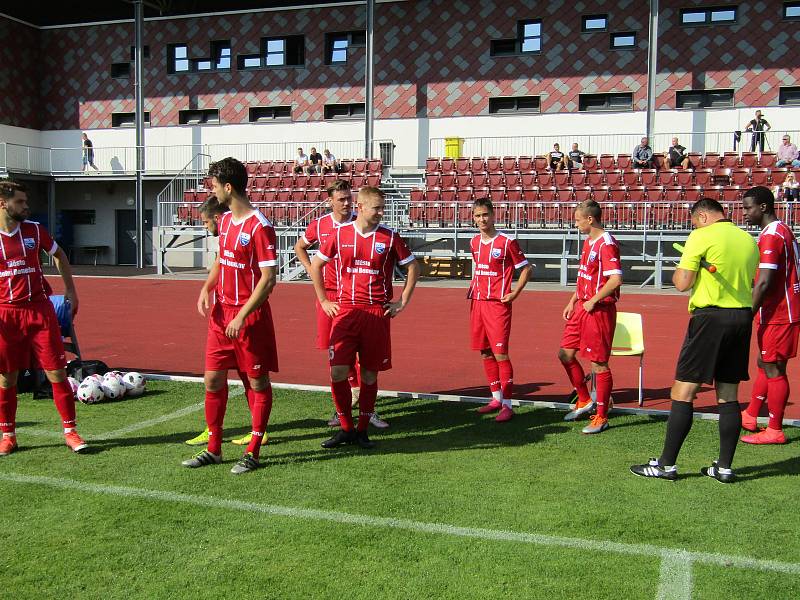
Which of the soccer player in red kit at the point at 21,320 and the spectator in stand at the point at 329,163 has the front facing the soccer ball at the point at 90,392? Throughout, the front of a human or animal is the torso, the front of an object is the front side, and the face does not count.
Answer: the spectator in stand

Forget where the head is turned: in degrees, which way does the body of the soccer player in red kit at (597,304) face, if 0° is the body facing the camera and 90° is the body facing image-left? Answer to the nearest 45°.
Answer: approximately 45°

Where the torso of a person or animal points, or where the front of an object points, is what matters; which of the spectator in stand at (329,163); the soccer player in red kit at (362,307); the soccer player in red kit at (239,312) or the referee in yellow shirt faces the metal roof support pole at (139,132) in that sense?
the referee in yellow shirt

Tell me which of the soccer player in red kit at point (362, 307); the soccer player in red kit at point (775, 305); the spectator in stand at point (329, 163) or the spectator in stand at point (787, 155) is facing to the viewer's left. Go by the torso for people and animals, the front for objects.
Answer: the soccer player in red kit at point (775, 305)

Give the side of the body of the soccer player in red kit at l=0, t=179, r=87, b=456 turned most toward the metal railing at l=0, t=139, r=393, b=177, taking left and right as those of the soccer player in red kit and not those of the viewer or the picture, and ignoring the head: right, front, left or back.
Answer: back

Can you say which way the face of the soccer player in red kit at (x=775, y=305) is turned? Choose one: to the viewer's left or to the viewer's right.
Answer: to the viewer's left

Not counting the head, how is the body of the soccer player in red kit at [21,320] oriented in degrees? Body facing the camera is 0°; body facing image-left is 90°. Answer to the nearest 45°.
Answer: approximately 0°

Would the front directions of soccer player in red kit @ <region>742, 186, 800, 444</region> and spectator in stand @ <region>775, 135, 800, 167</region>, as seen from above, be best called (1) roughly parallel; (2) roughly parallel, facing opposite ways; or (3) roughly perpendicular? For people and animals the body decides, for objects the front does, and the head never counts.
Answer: roughly perpendicular

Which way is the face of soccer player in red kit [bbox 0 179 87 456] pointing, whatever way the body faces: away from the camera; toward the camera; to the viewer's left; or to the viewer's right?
to the viewer's right
